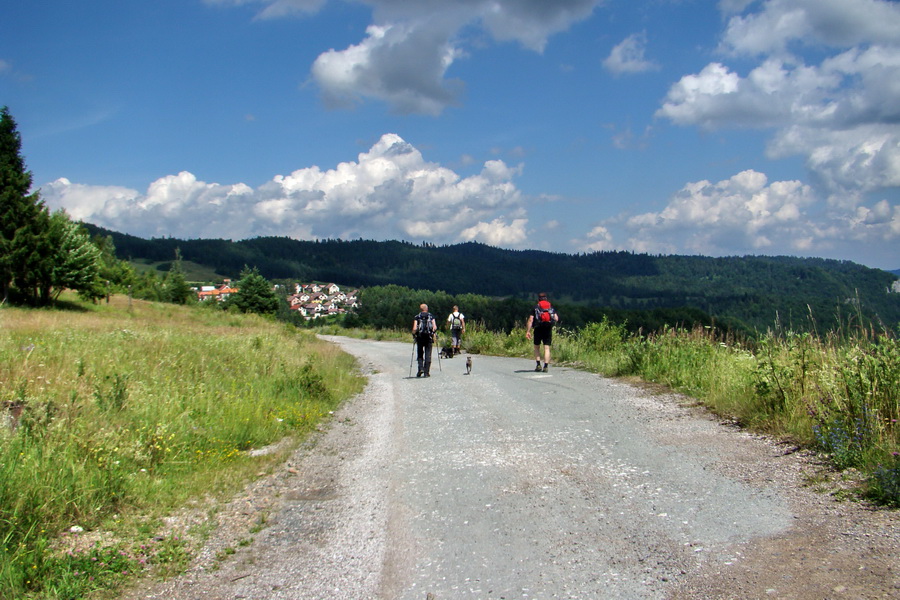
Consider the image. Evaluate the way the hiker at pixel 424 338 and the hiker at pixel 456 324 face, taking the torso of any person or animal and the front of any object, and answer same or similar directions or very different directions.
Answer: same or similar directions

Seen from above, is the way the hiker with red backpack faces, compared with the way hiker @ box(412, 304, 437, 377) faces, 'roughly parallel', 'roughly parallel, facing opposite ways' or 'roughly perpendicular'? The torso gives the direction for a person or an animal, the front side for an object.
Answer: roughly parallel

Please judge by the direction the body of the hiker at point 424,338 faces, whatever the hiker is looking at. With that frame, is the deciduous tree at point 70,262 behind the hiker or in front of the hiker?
in front

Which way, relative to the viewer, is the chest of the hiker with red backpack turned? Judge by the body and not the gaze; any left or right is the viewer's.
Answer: facing away from the viewer

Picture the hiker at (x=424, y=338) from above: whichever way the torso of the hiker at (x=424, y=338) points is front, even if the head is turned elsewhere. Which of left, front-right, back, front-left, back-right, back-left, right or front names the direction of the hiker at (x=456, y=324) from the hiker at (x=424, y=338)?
front

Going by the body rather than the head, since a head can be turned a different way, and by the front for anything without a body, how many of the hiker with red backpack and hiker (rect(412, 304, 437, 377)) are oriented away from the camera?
2

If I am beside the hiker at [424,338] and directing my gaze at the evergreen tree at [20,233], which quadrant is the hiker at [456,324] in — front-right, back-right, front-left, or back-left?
front-right

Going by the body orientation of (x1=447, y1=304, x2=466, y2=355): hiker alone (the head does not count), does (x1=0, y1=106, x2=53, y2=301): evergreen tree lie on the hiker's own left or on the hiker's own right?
on the hiker's own left

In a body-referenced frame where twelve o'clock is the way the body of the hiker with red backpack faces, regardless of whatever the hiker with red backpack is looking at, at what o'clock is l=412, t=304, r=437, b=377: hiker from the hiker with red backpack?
The hiker is roughly at 9 o'clock from the hiker with red backpack.

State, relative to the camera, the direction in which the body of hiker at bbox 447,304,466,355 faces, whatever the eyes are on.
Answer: away from the camera

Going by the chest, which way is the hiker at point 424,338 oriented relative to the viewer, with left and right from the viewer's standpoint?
facing away from the viewer
